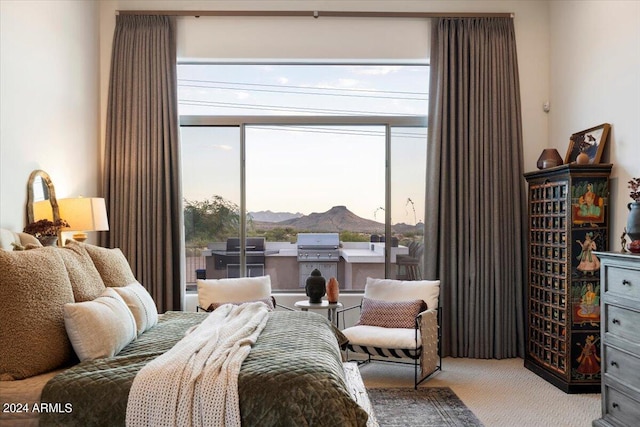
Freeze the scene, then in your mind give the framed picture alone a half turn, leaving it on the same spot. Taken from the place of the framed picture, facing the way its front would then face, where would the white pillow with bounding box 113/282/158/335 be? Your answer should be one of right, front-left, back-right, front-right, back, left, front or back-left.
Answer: back

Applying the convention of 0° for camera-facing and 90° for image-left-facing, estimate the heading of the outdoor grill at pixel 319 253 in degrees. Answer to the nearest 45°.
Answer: approximately 0°

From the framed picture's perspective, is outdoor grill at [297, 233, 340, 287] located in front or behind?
in front

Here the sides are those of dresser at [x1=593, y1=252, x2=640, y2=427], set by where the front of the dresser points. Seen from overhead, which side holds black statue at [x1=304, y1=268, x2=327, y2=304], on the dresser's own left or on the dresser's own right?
on the dresser's own right

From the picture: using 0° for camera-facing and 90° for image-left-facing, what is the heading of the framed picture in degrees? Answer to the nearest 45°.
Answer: approximately 45°

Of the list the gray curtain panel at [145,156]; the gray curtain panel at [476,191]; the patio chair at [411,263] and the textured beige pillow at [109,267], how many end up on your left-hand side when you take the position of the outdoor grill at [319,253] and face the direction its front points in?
2

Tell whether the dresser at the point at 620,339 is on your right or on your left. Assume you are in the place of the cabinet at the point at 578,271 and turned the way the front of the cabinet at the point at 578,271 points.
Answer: on your left

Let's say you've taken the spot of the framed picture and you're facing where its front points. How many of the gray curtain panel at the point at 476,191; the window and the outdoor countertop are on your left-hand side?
0

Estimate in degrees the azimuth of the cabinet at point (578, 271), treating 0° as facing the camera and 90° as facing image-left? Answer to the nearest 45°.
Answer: approximately 45°

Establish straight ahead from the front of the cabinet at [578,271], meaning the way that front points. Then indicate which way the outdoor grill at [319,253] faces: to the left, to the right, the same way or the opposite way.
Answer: to the left

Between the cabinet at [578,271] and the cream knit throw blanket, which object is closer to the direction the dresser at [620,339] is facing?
the cream knit throw blanket

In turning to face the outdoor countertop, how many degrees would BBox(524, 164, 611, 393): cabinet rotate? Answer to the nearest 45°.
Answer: approximately 45° to its right

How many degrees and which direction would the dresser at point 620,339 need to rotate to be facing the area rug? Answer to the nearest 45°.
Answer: approximately 45° to its right

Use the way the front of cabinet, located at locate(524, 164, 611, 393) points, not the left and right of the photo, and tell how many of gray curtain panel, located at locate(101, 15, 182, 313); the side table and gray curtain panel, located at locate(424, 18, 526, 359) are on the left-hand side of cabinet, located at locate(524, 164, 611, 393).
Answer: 0

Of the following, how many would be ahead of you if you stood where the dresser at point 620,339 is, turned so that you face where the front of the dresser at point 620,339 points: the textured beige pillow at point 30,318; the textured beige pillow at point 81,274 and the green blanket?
3

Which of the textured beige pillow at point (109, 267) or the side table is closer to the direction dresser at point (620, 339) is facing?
the textured beige pillow

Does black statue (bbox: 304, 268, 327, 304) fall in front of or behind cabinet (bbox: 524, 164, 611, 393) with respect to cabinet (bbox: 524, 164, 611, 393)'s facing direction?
in front

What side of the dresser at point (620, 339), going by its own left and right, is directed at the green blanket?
front
